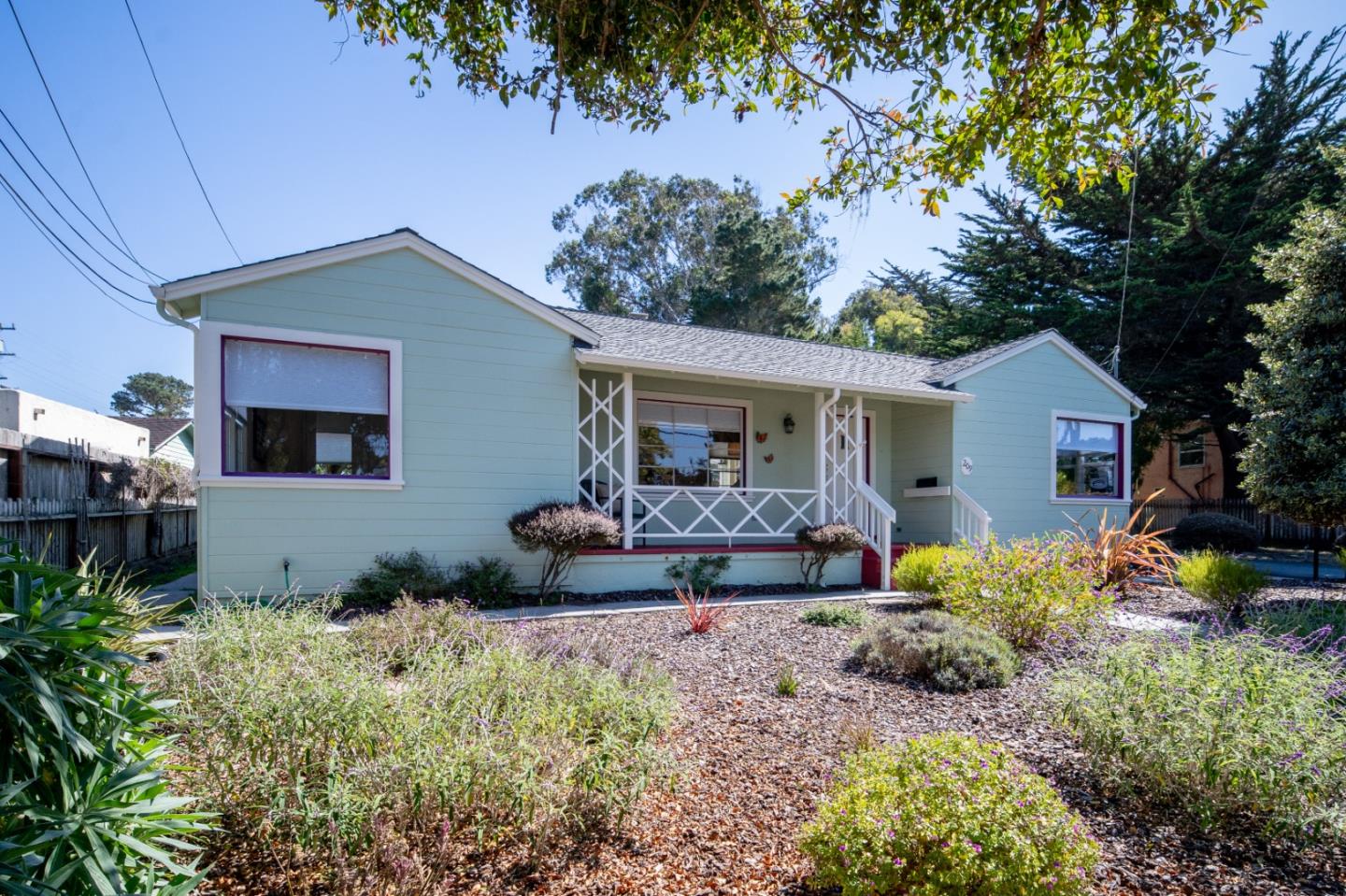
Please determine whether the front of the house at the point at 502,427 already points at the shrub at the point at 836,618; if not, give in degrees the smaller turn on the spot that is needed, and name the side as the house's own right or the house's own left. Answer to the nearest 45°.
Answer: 0° — it already faces it

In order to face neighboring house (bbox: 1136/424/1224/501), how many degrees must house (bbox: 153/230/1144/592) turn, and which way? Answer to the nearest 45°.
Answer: approximately 90° to its left

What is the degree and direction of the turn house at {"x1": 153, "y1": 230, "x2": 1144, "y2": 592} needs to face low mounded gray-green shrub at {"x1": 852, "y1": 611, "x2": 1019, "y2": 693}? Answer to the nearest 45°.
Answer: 0° — it already faces it

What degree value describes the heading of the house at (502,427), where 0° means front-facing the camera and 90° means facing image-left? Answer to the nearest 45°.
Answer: approximately 315°
